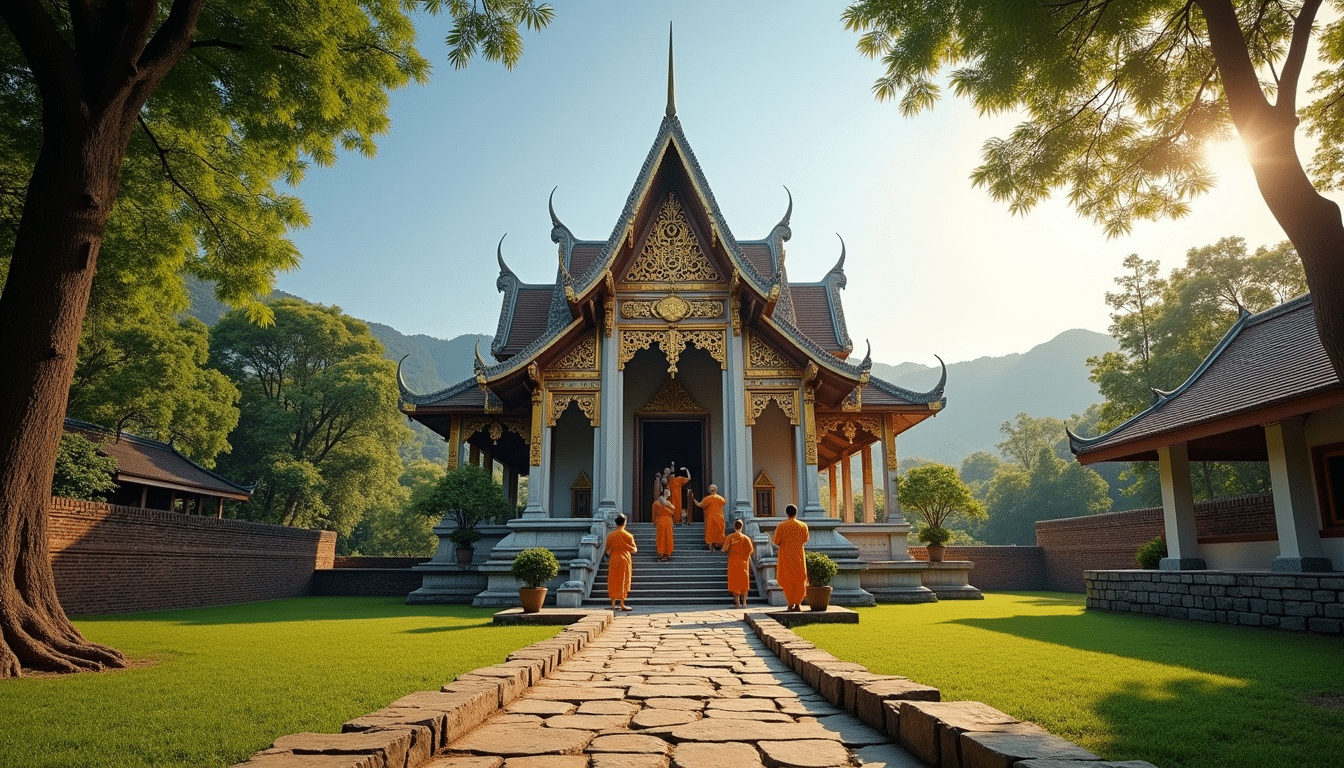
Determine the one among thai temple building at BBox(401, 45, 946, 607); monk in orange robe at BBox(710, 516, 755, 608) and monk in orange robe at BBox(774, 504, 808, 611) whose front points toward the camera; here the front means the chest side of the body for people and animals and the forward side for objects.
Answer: the thai temple building

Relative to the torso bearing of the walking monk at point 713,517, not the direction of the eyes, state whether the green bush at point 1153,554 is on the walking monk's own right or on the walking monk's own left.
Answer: on the walking monk's own right

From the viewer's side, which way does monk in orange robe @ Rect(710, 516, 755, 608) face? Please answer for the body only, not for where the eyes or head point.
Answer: away from the camera

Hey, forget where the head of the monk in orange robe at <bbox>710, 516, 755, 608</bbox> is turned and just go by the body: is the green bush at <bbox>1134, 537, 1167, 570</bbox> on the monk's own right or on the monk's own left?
on the monk's own right

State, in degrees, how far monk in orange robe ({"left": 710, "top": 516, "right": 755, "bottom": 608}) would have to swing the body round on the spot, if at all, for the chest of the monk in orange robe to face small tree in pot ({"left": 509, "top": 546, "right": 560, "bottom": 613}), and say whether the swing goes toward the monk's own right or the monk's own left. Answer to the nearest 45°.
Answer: approximately 135° to the monk's own left

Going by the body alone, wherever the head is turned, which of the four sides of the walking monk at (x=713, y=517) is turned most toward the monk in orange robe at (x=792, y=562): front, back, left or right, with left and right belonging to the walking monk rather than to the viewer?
back

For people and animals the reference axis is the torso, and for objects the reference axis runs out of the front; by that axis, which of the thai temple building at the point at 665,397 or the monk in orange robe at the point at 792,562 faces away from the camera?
the monk in orange robe

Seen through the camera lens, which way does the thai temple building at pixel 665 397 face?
facing the viewer

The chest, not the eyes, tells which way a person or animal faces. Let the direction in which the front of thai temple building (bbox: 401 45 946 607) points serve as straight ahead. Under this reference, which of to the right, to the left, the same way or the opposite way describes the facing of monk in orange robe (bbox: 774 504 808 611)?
the opposite way

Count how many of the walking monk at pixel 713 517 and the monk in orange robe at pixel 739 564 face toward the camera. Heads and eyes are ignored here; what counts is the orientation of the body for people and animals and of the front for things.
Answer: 0

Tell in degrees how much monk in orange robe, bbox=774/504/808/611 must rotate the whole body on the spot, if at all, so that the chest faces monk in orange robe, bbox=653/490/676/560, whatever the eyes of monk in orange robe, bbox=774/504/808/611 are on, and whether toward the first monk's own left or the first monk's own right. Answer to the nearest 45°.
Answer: approximately 45° to the first monk's own left

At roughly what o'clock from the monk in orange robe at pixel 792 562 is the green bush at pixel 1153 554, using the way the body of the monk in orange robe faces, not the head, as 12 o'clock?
The green bush is roughly at 2 o'clock from the monk in orange robe.

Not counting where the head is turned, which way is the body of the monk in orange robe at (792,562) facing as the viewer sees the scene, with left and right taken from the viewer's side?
facing away from the viewer

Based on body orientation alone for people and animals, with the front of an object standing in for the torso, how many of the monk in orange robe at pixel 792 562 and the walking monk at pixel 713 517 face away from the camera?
2

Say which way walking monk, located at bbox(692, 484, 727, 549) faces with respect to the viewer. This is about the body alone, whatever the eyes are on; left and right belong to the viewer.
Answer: facing away from the viewer
